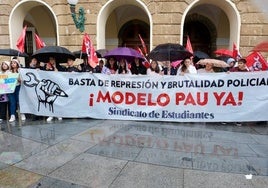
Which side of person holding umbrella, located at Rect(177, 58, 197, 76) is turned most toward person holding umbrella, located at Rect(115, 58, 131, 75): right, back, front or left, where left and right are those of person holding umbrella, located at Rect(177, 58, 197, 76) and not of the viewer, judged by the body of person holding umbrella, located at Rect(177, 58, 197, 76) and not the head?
right

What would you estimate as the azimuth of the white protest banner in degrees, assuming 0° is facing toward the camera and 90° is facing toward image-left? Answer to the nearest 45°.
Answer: approximately 0°

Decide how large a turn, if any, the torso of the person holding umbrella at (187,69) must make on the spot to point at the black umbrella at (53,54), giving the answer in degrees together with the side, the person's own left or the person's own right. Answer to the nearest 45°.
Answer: approximately 90° to the person's own right

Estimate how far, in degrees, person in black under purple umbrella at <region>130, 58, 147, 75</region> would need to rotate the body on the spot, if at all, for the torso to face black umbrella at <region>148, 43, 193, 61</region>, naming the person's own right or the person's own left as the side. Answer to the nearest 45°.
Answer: approximately 45° to the person's own left

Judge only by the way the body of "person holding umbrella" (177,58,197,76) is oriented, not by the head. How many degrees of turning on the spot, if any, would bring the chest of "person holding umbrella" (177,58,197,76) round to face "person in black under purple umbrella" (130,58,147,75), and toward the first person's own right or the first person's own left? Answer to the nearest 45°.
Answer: approximately 135° to the first person's own right

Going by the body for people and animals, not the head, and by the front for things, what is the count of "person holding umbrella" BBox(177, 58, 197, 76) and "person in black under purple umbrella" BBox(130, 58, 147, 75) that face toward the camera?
2

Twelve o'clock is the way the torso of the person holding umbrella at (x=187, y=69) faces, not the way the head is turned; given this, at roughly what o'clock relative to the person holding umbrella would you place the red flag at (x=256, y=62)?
The red flag is roughly at 8 o'clock from the person holding umbrella.

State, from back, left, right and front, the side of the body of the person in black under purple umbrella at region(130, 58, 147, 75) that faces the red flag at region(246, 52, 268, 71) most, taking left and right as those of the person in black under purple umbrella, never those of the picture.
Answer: left

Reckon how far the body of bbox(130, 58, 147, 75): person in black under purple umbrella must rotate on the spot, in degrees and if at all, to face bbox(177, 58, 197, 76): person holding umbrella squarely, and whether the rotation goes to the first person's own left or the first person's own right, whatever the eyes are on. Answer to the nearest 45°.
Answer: approximately 45° to the first person's own left

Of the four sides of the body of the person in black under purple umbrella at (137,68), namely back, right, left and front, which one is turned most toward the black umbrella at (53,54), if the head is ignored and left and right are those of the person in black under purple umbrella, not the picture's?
right
